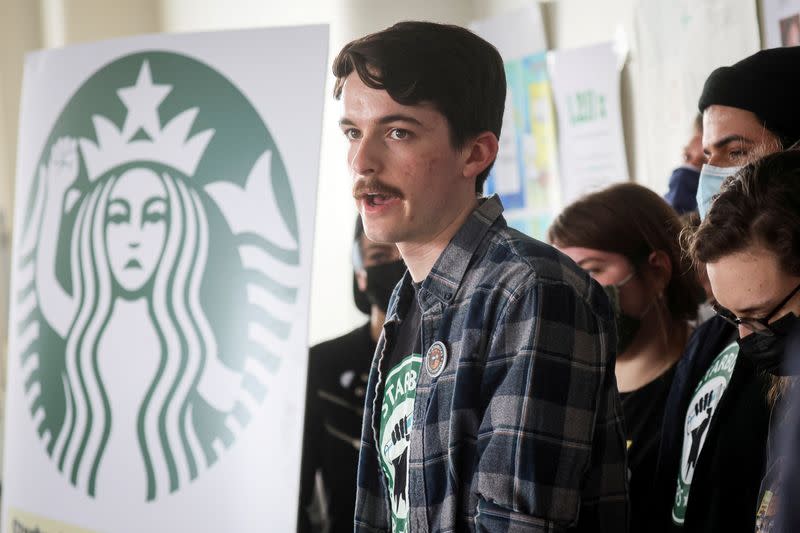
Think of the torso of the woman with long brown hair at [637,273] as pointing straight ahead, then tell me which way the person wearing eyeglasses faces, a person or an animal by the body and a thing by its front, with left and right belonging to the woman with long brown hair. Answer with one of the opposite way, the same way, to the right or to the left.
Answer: the same way

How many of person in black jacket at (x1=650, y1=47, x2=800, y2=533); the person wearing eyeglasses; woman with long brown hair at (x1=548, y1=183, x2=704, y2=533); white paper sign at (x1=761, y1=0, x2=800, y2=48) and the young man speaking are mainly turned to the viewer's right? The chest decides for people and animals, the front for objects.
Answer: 0

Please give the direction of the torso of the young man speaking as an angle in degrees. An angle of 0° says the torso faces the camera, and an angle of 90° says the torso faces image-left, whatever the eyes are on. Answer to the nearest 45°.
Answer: approximately 45°

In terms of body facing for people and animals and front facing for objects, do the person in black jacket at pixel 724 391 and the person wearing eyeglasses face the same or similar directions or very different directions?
same or similar directions

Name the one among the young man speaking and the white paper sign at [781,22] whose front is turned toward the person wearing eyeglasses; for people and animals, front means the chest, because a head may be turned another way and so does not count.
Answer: the white paper sign

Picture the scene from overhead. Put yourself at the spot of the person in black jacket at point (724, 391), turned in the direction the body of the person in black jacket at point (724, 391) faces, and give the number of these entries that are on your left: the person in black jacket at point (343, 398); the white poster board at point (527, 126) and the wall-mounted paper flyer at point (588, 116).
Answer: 0

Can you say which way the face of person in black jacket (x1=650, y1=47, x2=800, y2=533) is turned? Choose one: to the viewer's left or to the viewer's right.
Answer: to the viewer's left

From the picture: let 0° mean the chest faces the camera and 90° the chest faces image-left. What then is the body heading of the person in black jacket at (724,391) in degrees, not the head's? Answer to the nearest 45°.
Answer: approximately 45°

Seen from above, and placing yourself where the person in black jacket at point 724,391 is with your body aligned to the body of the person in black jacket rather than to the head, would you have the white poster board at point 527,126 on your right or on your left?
on your right

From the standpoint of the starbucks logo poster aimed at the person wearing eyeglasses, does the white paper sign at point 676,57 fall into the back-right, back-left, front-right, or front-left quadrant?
front-left

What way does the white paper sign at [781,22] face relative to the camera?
toward the camera
